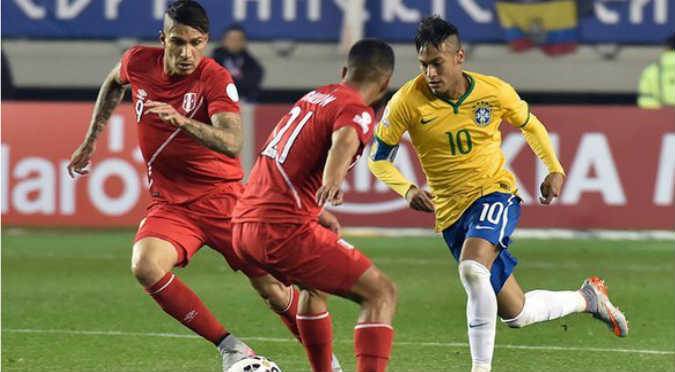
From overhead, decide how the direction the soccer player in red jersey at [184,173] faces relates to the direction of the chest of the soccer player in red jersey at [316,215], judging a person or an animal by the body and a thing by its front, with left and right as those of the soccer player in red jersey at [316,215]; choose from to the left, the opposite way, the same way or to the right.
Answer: the opposite way

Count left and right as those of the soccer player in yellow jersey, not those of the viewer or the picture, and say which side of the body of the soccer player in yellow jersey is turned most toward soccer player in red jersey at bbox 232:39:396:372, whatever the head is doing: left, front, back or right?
front

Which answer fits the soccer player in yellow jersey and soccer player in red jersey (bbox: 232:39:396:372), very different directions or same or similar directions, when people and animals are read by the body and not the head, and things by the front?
very different directions

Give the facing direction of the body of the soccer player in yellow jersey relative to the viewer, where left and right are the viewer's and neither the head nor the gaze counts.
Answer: facing the viewer and to the left of the viewer

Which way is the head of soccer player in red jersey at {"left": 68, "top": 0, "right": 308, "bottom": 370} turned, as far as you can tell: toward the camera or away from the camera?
toward the camera

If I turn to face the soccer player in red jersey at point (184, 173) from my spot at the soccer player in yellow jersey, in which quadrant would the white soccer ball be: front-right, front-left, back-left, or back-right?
front-left

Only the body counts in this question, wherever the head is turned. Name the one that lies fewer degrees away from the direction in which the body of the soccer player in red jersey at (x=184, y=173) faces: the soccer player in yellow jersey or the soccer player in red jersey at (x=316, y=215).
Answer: the soccer player in red jersey

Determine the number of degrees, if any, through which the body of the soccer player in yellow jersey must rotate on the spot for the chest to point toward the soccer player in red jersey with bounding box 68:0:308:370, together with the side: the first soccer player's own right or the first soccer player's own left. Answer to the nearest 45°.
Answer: approximately 45° to the first soccer player's own right

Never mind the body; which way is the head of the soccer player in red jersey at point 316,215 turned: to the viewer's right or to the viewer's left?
to the viewer's right

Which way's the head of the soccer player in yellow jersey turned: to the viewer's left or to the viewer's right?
to the viewer's left

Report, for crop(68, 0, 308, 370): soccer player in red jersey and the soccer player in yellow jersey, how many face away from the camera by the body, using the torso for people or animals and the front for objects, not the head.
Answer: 0

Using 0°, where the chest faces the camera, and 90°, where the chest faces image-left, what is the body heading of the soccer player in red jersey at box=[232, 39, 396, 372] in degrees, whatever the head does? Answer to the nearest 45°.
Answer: approximately 225°
